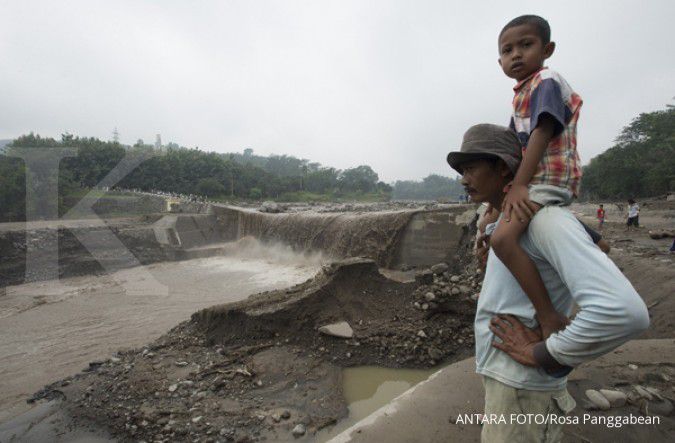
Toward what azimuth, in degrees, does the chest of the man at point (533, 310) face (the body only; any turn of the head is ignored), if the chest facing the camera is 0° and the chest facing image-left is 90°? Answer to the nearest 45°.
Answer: approximately 90°

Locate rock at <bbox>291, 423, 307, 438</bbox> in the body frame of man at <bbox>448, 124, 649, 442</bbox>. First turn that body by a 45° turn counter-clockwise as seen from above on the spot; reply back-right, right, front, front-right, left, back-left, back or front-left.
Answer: right

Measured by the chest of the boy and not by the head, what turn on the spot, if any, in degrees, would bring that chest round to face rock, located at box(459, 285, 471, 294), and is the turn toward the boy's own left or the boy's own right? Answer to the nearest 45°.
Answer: approximately 90° to the boy's own right

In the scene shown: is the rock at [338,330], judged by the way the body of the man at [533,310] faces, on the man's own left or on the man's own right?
on the man's own right

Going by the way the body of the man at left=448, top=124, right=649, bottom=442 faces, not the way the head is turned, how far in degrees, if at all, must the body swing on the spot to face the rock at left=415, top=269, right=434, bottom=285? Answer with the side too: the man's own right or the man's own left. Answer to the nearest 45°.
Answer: approximately 90° to the man's own right

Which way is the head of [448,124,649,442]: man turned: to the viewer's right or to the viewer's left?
to the viewer's left
